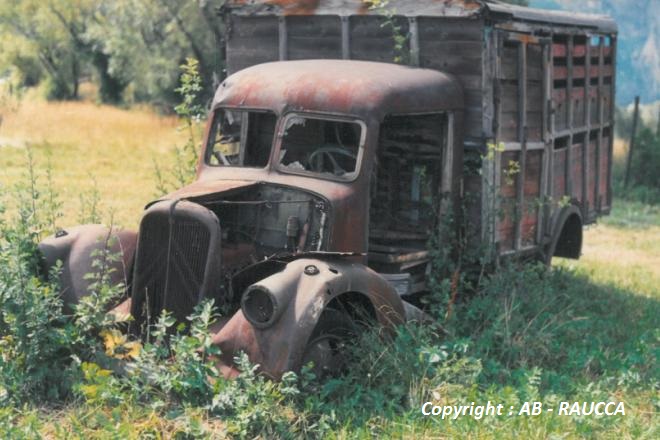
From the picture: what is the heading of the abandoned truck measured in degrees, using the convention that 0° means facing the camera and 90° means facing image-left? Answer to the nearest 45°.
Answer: approximately 45°
